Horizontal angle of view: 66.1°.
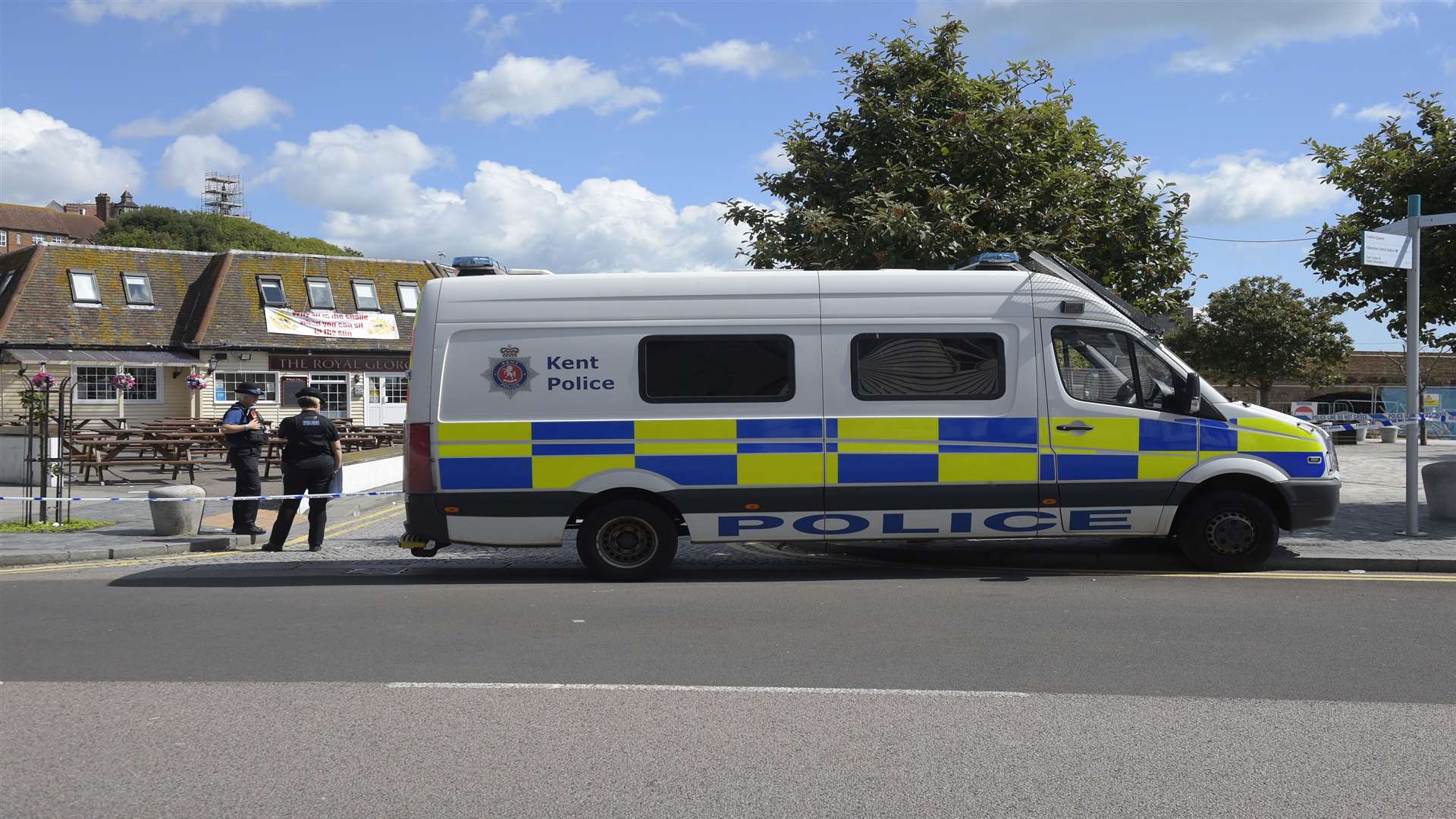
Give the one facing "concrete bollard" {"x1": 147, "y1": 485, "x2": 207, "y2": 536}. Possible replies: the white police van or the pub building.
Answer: the pub building

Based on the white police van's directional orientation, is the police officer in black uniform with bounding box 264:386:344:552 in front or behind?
behind

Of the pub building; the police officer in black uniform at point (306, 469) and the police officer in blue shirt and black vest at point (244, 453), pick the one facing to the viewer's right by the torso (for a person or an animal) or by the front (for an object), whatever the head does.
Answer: the police officer in blue shirt and black vest at point (244, 453)

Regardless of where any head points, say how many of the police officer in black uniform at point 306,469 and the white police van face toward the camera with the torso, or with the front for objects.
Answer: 0

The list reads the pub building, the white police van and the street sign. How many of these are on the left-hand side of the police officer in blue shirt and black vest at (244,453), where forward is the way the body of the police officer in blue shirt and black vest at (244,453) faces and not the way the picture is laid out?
1

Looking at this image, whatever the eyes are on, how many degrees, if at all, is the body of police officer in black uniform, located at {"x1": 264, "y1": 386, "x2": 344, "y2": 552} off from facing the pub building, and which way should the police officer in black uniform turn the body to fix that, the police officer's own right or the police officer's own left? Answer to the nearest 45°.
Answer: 0° — they already face it

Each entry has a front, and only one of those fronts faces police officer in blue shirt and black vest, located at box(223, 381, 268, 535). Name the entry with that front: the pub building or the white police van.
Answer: the pub building

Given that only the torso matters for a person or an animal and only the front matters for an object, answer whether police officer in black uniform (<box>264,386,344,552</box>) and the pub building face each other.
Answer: yes

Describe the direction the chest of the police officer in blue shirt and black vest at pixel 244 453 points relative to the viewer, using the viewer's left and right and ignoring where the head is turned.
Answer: facing to the right of the viewer

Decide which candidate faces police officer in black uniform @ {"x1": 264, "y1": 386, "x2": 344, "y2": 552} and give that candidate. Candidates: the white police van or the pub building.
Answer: the pub building

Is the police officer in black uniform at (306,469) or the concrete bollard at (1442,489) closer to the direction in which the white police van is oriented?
the concrete bollard

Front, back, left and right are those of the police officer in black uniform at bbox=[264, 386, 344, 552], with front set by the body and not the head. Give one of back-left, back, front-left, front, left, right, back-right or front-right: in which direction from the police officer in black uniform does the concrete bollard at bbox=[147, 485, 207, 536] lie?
front-left

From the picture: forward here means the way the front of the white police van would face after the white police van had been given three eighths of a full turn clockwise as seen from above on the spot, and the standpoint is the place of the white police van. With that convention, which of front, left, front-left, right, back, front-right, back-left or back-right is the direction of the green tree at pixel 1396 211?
back

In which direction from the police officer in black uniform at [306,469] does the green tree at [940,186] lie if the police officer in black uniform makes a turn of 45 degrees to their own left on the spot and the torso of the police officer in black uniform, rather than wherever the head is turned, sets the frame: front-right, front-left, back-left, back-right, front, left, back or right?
back-right

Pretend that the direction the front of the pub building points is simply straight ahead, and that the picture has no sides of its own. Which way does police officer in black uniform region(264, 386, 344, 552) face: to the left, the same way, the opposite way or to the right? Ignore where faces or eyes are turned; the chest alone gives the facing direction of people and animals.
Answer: the opposite way

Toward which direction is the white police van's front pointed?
to the viewer's right
